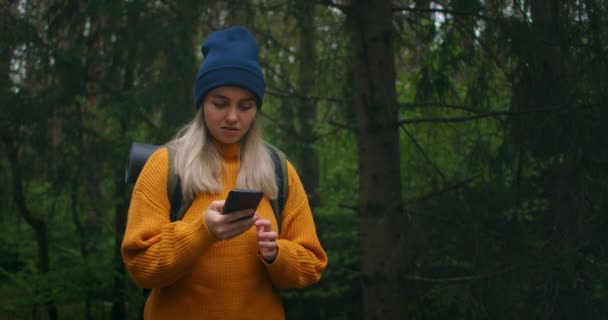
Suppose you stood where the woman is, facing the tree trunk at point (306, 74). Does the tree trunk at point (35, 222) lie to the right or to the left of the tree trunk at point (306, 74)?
left

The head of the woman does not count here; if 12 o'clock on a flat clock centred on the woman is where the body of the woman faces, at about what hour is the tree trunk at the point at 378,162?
The tree trunk is roughly at 7 o'clock from the woman.

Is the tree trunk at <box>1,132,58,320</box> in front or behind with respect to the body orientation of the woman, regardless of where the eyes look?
behind

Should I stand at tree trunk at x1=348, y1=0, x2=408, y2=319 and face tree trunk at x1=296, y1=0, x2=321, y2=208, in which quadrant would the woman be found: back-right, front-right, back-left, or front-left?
back-left

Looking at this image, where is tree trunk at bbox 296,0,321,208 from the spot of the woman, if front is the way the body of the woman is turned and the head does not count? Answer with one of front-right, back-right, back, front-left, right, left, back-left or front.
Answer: back

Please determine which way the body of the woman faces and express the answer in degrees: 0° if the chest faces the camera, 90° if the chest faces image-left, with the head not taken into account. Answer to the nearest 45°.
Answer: approximately 0°
